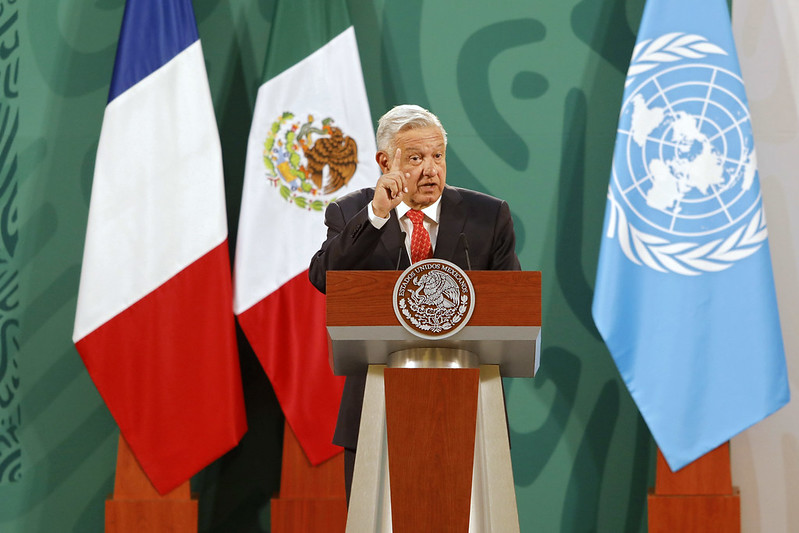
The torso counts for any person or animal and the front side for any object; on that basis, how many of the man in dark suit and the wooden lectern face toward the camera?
2

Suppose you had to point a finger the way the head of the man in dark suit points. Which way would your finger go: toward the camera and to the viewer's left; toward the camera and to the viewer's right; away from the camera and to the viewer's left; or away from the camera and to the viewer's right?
toward the camera and to the viewer's right

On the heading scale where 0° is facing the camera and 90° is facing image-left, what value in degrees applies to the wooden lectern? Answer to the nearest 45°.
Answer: approximately 0°

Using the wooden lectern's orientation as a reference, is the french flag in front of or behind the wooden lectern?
behind

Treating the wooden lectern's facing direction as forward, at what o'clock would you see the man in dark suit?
The man in dark suit is roughly at 6 o'clock from the wooden lectern.

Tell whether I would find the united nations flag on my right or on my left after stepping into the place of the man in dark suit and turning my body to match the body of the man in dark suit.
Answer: on my left

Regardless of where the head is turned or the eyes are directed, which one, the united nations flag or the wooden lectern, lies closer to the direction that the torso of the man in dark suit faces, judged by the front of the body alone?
the wooden lectern

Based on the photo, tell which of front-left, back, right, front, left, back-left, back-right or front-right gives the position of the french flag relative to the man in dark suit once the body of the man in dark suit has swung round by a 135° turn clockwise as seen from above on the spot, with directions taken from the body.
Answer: front
